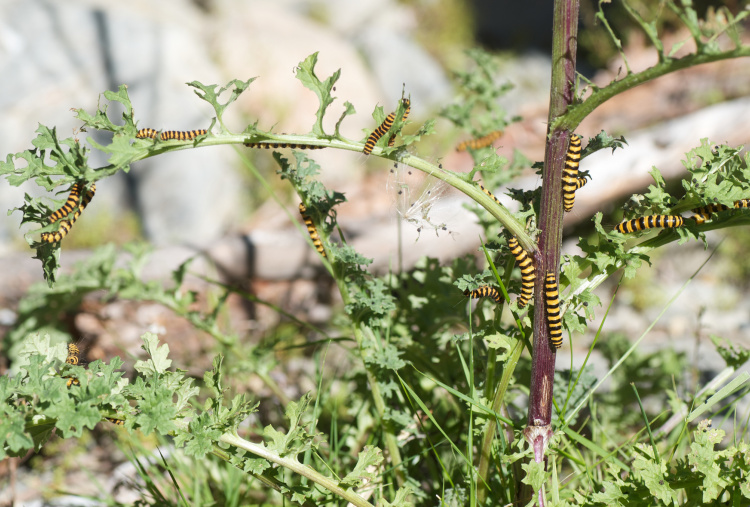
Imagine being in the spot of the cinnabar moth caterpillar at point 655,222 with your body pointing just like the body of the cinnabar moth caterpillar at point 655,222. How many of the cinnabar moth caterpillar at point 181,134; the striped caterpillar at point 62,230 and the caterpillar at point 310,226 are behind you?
0

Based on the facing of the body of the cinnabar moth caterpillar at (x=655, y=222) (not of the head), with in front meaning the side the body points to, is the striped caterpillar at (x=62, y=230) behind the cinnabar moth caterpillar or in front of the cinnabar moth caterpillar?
in front

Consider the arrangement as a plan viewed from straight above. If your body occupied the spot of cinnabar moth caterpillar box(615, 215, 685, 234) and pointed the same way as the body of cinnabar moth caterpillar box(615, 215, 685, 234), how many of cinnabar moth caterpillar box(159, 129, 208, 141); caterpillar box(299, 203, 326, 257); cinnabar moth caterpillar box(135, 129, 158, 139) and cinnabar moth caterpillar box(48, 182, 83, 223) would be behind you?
0

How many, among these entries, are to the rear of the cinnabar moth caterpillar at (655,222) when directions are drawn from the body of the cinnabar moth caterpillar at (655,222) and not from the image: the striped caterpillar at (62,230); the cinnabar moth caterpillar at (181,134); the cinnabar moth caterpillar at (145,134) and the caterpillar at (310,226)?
0

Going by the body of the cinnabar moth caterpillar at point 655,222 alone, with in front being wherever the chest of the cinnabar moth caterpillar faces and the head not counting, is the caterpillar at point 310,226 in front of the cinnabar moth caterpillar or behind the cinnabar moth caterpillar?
in front

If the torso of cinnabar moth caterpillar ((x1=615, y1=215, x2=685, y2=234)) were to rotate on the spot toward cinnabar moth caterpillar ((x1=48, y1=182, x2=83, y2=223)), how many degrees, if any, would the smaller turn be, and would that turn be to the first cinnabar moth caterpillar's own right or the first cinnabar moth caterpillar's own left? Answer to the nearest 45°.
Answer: approximately 45° to the first cinnabar moth caterpillar's own left

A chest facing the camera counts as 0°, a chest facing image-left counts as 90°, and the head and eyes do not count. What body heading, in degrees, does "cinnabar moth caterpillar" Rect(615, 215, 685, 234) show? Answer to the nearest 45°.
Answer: approximately 90°

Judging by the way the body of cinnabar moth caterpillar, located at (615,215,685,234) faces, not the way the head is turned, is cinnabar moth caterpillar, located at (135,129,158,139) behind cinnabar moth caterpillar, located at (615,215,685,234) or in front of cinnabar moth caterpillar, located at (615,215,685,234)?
in front

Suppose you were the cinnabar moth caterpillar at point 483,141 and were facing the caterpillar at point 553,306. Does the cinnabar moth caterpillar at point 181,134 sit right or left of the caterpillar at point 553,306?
right
